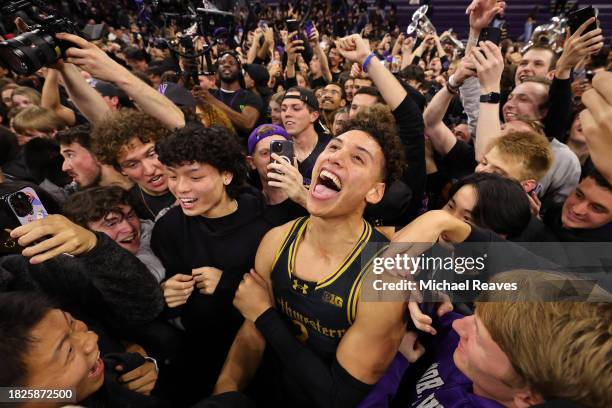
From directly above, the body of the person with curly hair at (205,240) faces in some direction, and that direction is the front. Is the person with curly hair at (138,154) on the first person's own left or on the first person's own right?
on the first person's own right

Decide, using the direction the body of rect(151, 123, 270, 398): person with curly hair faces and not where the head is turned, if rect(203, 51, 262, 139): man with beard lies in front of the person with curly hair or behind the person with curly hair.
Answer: behind

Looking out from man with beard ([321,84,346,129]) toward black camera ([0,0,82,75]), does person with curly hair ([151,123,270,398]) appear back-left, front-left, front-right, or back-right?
front-left

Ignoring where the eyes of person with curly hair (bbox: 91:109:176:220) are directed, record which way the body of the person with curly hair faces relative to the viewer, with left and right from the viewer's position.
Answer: facing the viewer and to the right of the viewer

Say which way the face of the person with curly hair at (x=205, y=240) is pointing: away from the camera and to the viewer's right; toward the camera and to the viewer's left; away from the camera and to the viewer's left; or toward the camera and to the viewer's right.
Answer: toward the camera and to the viewer's left

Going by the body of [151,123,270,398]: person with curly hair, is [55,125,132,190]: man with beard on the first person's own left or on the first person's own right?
on the first person's own right

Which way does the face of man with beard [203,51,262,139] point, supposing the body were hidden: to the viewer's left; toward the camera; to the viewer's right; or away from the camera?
toward the camera

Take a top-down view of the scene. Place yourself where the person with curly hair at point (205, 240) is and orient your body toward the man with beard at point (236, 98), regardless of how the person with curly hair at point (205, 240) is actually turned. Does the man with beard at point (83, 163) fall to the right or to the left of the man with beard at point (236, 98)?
left

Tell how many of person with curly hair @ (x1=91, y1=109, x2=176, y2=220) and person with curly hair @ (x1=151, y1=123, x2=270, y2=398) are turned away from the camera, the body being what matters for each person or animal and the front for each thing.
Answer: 0

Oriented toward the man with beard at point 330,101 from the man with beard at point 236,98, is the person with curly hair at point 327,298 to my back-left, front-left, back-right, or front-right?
front-right

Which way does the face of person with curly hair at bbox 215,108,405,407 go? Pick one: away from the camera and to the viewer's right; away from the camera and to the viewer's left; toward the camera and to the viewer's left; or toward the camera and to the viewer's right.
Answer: toward the camera and to the viewer's left

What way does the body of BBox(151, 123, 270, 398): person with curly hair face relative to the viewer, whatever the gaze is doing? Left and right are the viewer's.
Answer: facing the viewer and to the left of the viewer
